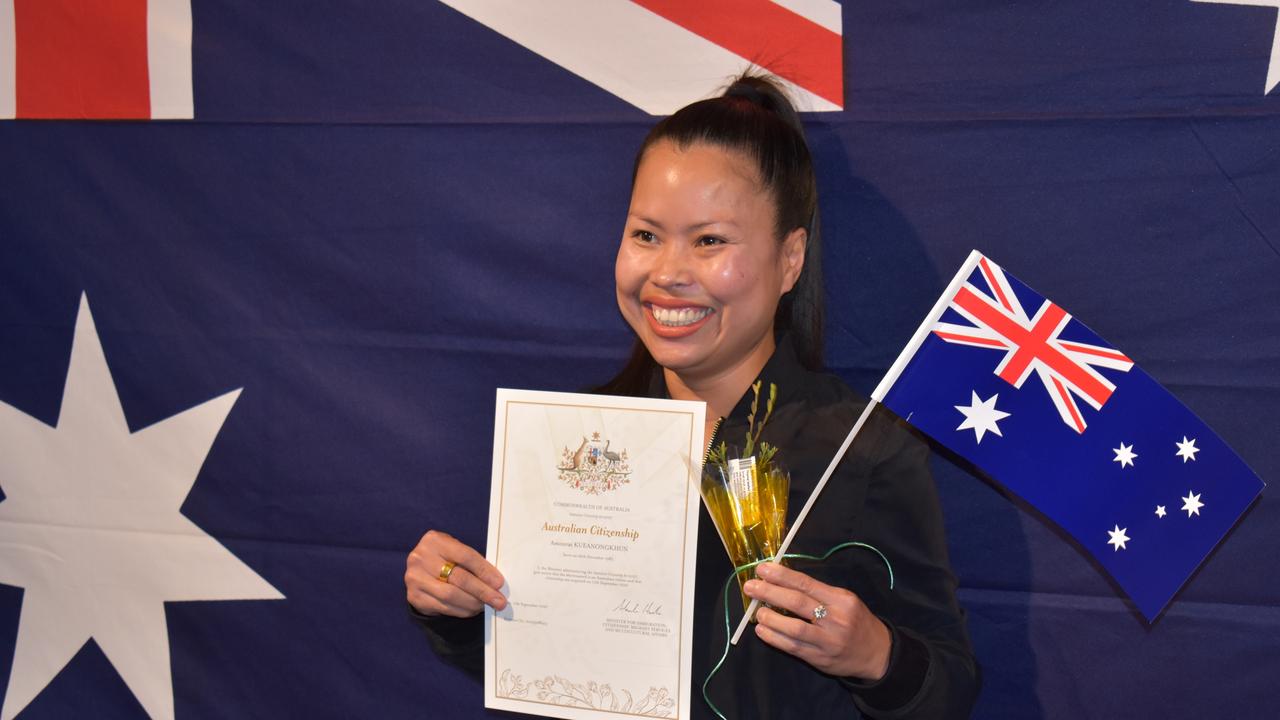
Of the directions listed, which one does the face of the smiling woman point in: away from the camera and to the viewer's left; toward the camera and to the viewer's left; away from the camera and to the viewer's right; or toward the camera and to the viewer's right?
toward the camera and to the viewer's left

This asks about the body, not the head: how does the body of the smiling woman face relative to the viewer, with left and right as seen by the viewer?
facing the viewer and to the left of the viewer
